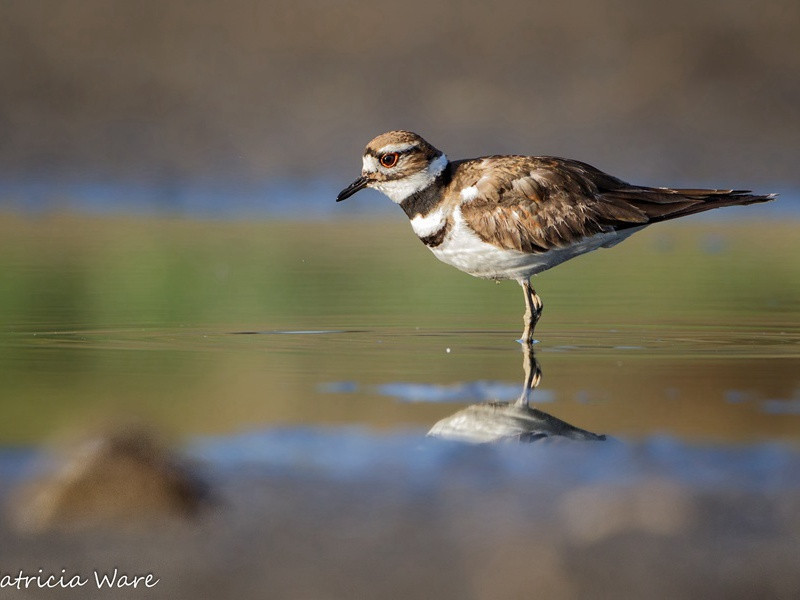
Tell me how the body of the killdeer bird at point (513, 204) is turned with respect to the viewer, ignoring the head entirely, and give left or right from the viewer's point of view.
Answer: facing to the left of the viewer
